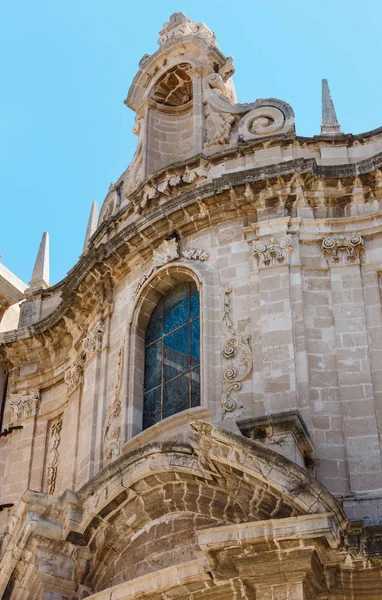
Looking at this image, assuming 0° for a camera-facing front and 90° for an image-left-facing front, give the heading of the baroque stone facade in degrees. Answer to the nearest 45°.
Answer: approximately 45°
